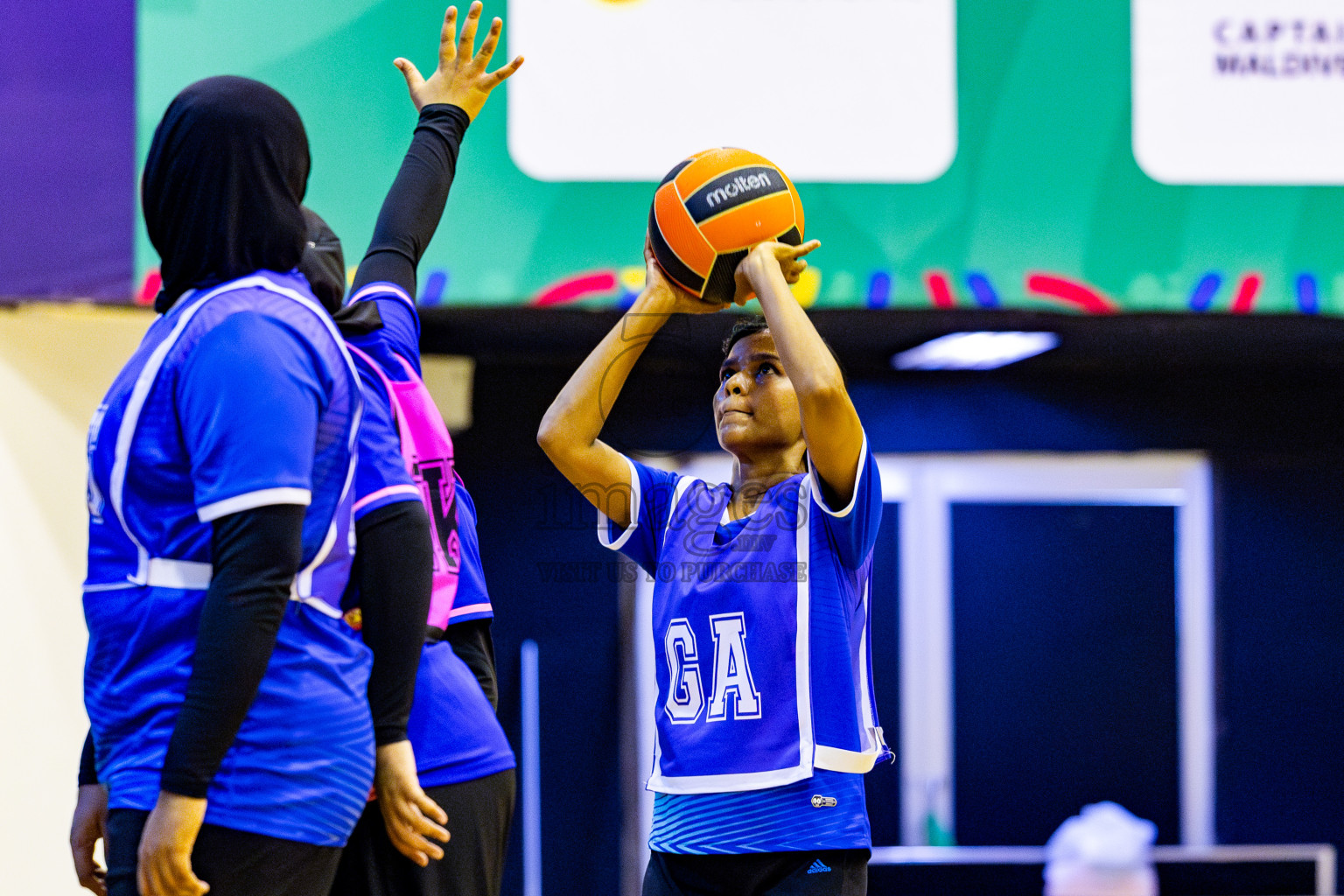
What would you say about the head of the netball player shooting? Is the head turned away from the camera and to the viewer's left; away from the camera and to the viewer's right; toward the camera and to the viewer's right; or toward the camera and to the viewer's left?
toward the camera and to the viewer's left

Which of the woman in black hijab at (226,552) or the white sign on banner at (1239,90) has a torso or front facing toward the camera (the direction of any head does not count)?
the white sign on banner

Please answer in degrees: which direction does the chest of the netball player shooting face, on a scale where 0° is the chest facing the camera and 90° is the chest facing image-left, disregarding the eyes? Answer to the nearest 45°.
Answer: approximately 45°

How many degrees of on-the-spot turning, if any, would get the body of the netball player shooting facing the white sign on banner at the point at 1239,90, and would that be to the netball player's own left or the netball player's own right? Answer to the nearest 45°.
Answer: approximately 180°

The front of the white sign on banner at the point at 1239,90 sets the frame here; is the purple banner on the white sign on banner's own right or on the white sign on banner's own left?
on the white sign on banner's own right

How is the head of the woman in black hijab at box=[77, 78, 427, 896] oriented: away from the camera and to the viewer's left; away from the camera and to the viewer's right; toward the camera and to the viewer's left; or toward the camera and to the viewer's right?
away from the camera and to the viewer's right

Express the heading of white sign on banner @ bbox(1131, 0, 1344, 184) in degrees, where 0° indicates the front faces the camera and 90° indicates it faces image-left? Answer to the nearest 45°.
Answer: approximately 0°

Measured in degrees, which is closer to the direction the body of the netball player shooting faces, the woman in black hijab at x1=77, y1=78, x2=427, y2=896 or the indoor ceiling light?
the woman in black hijab
